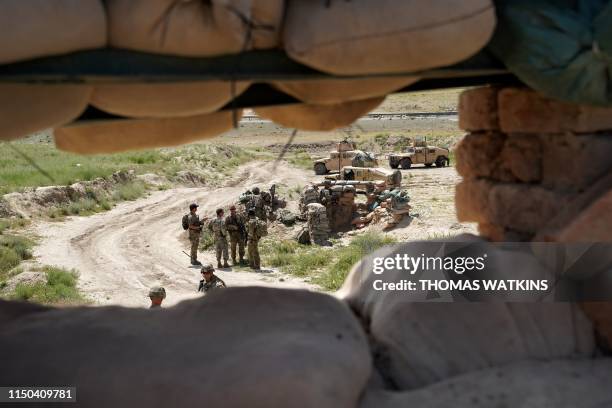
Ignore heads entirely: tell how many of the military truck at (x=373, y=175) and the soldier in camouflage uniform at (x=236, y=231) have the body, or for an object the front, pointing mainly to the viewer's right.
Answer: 1

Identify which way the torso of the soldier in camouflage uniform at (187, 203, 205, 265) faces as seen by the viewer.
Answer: to the viewer's right

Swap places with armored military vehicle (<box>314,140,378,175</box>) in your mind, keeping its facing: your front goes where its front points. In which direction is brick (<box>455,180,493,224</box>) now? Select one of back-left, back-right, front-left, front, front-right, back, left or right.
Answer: left

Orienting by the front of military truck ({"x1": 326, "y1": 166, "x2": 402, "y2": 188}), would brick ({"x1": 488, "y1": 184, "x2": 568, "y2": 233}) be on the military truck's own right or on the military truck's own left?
on the military truck's own right

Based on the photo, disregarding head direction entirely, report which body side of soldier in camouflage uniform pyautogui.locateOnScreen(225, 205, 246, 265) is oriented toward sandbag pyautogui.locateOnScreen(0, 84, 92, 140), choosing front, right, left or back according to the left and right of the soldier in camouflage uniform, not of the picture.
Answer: front

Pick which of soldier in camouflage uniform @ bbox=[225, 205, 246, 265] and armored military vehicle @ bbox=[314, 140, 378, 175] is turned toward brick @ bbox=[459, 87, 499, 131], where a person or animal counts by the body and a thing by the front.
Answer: the soldier in camouflage uniform

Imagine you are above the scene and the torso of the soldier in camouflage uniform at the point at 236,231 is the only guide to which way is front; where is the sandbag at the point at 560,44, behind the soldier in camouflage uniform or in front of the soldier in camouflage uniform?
in front

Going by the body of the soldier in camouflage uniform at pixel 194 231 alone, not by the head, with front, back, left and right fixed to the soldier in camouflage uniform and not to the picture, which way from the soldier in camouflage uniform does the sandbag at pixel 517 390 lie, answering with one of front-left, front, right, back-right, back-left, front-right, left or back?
right

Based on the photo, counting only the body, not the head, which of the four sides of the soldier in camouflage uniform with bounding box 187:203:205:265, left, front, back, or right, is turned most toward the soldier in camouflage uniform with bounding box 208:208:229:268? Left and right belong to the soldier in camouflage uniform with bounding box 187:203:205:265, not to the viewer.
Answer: front

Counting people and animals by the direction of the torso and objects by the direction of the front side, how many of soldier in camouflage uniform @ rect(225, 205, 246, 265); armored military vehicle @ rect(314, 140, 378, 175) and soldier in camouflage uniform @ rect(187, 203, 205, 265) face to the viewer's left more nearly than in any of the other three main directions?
1

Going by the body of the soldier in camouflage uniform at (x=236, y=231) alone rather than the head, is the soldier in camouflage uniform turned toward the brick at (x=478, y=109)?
yes

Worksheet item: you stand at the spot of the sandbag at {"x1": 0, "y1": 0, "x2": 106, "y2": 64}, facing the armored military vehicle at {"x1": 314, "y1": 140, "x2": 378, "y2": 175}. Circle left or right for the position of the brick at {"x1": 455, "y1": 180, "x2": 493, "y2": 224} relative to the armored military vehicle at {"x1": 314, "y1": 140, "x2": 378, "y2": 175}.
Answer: right

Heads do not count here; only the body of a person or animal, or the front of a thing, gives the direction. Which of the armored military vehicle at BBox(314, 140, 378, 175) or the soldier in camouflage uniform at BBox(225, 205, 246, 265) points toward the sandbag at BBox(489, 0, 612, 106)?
the soldier in camouflage uniform

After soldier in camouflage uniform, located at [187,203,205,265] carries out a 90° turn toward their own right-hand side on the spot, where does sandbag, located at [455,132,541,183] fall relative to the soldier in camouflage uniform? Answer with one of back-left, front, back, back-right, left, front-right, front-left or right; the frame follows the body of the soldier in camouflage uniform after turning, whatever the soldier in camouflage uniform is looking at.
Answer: front
